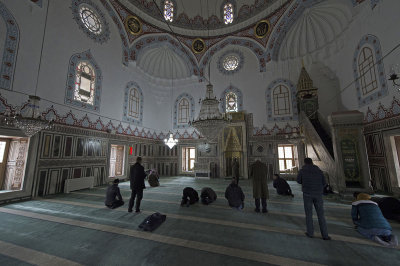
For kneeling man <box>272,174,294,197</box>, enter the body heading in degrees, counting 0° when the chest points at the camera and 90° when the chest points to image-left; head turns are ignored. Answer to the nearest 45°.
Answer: approximately 135°

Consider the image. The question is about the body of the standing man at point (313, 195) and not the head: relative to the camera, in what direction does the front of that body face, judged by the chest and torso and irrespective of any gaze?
away from the camera

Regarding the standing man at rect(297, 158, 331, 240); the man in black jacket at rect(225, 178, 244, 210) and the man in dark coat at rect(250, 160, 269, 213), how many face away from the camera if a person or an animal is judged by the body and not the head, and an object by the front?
3

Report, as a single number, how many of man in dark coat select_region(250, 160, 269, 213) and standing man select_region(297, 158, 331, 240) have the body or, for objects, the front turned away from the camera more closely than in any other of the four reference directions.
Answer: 2

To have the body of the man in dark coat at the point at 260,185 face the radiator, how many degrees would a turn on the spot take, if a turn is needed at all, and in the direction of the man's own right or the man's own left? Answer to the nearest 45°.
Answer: approximately 90° to the man's own left

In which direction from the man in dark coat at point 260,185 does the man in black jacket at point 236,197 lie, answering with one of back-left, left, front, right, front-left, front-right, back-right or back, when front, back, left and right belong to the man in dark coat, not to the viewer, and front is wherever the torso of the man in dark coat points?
left

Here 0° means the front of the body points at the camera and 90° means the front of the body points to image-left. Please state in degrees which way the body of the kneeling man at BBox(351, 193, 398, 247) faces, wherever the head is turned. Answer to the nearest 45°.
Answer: approximately 135°

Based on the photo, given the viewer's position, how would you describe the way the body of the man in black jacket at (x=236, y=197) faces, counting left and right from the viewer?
facing away from the viewer

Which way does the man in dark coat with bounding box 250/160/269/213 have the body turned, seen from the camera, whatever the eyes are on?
away from the camera
